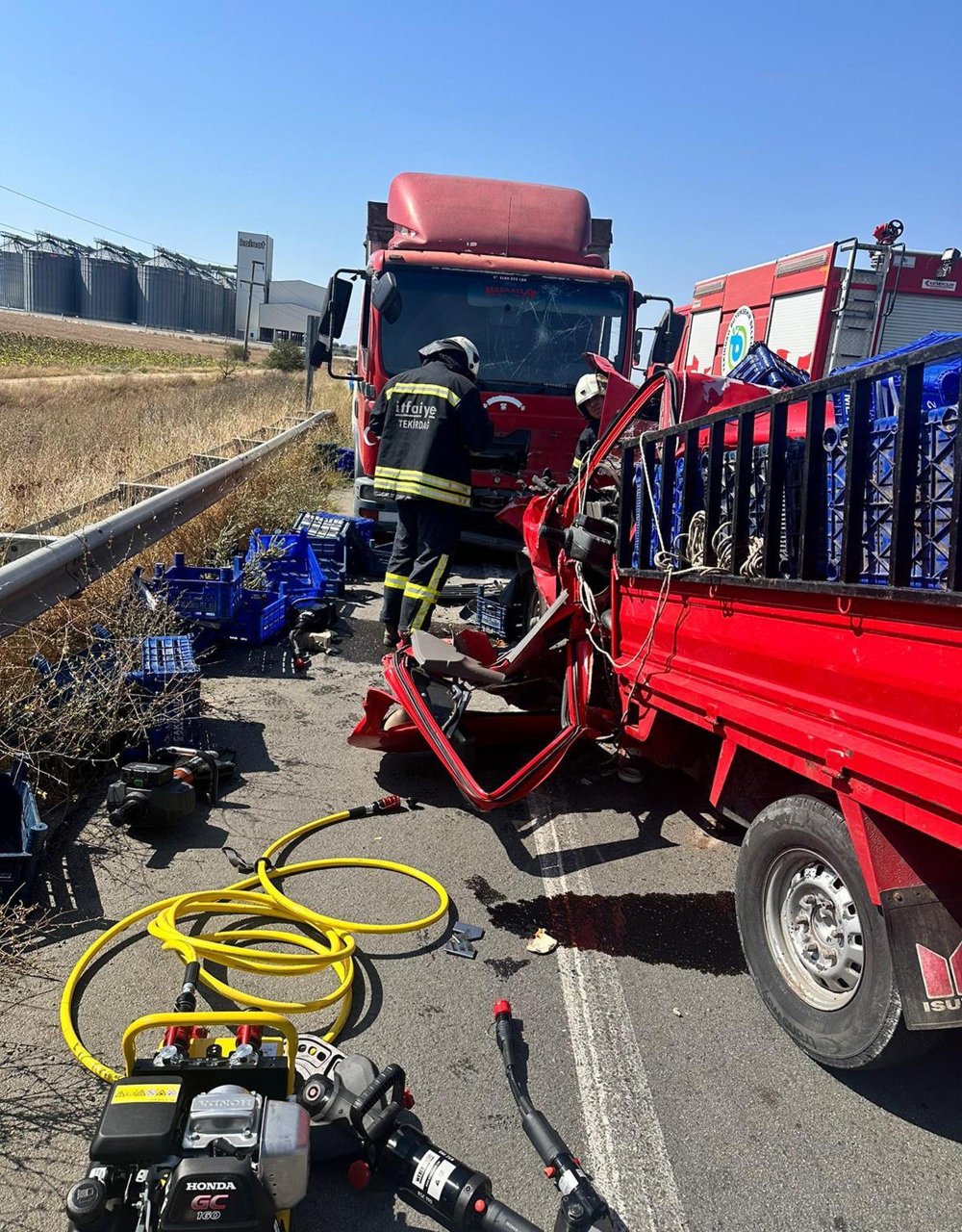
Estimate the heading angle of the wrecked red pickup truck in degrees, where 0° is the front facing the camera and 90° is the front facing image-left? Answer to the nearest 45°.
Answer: approximately 135°

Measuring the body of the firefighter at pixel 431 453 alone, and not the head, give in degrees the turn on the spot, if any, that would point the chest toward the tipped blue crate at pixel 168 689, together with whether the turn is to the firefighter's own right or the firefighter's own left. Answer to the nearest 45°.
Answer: approximately 180°

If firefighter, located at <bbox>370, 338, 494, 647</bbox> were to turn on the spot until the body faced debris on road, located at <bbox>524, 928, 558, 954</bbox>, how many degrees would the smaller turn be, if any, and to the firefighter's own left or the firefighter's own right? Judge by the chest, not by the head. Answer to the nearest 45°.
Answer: approximately 135° to the firefighter's own right

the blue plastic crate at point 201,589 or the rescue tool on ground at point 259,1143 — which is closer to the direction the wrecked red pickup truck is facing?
the blue plastic crate

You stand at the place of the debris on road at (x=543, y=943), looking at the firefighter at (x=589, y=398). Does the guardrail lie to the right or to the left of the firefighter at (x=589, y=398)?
left

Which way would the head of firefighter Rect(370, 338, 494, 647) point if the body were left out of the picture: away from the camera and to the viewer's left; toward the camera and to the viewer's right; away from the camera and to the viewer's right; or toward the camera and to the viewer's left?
away from the camera and to the viewer's right

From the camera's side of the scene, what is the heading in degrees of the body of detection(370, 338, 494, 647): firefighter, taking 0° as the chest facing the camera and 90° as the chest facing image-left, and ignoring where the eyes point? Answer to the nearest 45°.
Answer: approximately 225°
